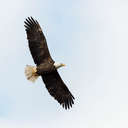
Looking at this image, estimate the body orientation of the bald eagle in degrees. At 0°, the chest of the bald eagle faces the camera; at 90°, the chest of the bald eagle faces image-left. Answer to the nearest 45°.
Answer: approximately 270°
